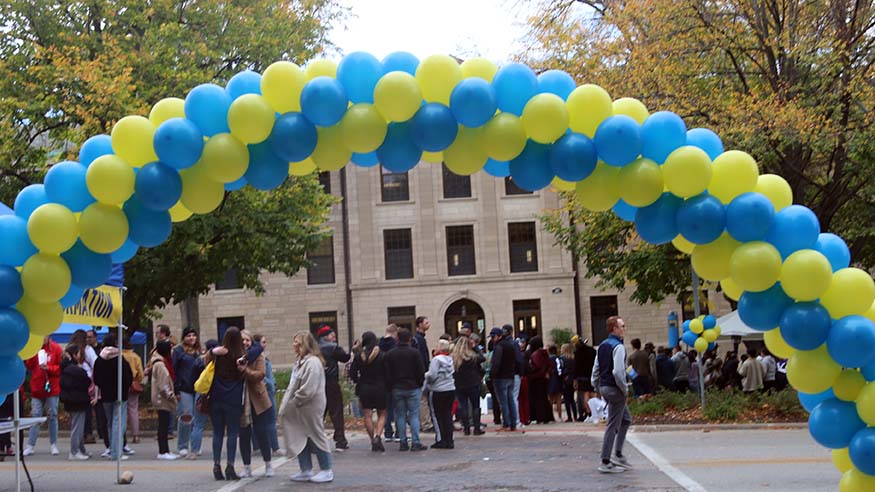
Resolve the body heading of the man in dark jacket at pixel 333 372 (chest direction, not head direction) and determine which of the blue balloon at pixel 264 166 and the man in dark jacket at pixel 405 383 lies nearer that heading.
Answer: the man in dark jacket

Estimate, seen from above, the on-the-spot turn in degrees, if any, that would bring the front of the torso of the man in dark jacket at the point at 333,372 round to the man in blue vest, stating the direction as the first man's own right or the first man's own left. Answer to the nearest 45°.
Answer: approximately 45° to the first man's own right

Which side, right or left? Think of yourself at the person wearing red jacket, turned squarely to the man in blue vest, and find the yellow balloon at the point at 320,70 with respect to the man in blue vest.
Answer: right

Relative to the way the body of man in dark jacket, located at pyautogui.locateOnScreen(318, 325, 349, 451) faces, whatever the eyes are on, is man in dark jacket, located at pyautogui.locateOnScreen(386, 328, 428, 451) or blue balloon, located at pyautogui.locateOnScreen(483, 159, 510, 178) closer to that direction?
the man in dark jacket

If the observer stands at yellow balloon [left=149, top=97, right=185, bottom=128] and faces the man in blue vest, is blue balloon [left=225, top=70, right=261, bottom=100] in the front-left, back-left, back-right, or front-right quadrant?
front-right

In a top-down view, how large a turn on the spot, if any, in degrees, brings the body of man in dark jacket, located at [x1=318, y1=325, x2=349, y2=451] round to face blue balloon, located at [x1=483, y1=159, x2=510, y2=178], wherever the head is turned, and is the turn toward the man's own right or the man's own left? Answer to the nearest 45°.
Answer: approximately 90° to the man's own right

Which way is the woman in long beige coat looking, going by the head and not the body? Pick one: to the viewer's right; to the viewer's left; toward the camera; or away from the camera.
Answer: to the viewer's left
